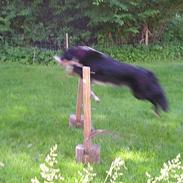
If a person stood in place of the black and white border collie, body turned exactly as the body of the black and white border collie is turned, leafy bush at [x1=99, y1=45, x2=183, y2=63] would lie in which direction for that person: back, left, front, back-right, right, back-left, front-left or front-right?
right

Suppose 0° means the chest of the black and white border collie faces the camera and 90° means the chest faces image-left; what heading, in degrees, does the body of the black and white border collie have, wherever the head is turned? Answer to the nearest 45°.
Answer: approximately 90°
